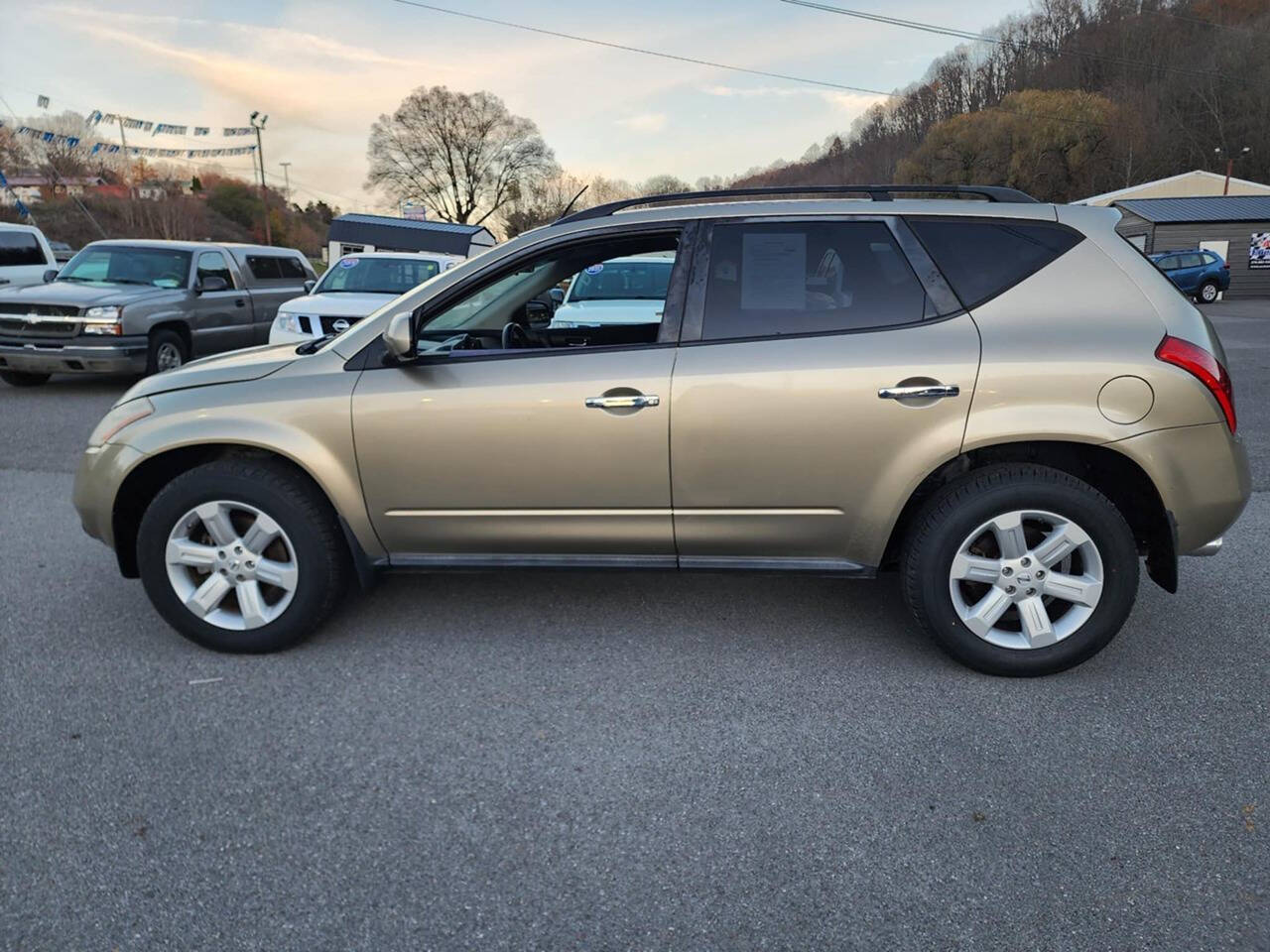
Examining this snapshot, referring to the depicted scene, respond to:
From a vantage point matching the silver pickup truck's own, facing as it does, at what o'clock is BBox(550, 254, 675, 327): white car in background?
The white car in background is roughly at 9 o'clock from the silver pickup truck.

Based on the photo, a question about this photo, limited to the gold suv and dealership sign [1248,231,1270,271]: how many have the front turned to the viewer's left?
1

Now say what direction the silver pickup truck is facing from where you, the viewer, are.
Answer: facing the viewer and to the left of the viewer

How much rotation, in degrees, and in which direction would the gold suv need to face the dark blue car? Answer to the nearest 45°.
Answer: approximately 135° to its right

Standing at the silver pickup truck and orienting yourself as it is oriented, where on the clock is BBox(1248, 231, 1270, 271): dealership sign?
The dealership sign is roughly at 7 o'clock from the silver pickup truck.

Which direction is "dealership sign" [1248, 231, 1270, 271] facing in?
toward the camera

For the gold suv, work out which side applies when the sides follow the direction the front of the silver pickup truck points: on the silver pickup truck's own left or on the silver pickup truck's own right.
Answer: on the silver pickup truck's own left

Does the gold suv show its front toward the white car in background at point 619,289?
no

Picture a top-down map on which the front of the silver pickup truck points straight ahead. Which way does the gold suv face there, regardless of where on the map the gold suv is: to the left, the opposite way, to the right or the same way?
to the right

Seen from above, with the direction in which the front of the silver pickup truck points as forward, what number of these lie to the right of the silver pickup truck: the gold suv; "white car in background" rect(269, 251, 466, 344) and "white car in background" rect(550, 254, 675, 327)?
0

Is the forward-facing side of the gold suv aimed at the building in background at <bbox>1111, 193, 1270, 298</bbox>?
no

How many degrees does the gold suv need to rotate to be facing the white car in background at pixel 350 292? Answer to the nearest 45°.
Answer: approximately 45° to its right

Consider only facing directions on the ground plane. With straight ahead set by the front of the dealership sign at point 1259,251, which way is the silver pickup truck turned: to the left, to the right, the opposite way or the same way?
the same way

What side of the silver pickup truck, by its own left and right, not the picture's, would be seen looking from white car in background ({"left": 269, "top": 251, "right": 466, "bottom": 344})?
left

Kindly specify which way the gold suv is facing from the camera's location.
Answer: facing to the left of the viewer
